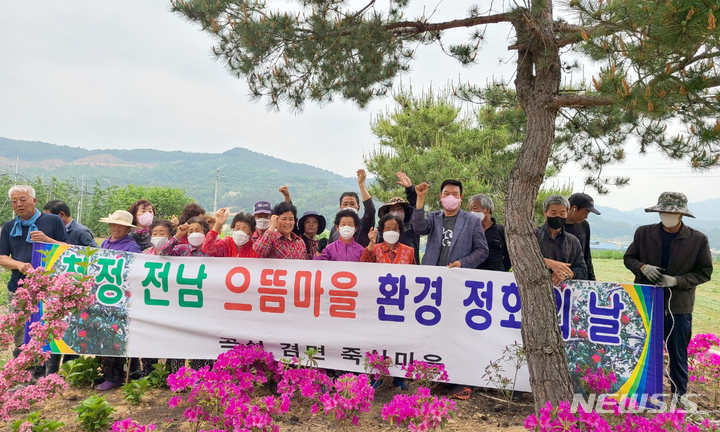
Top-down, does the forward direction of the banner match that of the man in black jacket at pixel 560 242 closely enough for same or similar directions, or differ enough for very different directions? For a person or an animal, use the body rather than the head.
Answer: same or similar directions

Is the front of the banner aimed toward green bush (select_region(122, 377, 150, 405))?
no

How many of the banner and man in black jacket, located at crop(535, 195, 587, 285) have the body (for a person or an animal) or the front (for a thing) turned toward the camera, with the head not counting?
2

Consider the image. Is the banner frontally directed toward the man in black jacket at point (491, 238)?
no

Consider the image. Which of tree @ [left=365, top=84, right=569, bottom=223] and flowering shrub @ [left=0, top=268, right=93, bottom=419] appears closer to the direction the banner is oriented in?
the flowering shrub

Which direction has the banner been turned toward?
toward the camera

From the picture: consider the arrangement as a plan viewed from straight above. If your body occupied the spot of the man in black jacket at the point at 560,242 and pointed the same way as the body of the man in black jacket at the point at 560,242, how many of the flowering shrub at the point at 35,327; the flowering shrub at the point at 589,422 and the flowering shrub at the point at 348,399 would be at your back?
0

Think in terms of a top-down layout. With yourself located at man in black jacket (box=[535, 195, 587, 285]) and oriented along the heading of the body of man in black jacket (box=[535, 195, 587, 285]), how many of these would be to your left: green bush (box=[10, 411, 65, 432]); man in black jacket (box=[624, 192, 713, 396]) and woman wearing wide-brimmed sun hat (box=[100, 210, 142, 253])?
1

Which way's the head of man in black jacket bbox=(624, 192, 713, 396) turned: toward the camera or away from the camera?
toward the camera

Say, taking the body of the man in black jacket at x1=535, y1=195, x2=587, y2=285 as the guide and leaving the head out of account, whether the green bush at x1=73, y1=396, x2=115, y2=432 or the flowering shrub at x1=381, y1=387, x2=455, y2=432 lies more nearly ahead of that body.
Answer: the flowering shrub

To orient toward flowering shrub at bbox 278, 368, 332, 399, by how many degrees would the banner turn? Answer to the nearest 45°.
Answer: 0° — it already faces it

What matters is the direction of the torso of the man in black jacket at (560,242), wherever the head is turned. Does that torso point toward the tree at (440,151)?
no

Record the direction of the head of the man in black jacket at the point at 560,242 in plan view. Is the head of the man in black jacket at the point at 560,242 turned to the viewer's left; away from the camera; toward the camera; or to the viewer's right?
toward the camera

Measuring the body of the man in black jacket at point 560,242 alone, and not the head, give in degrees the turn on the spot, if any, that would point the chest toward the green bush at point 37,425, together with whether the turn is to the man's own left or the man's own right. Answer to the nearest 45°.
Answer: approximately 45° to the man's own right
